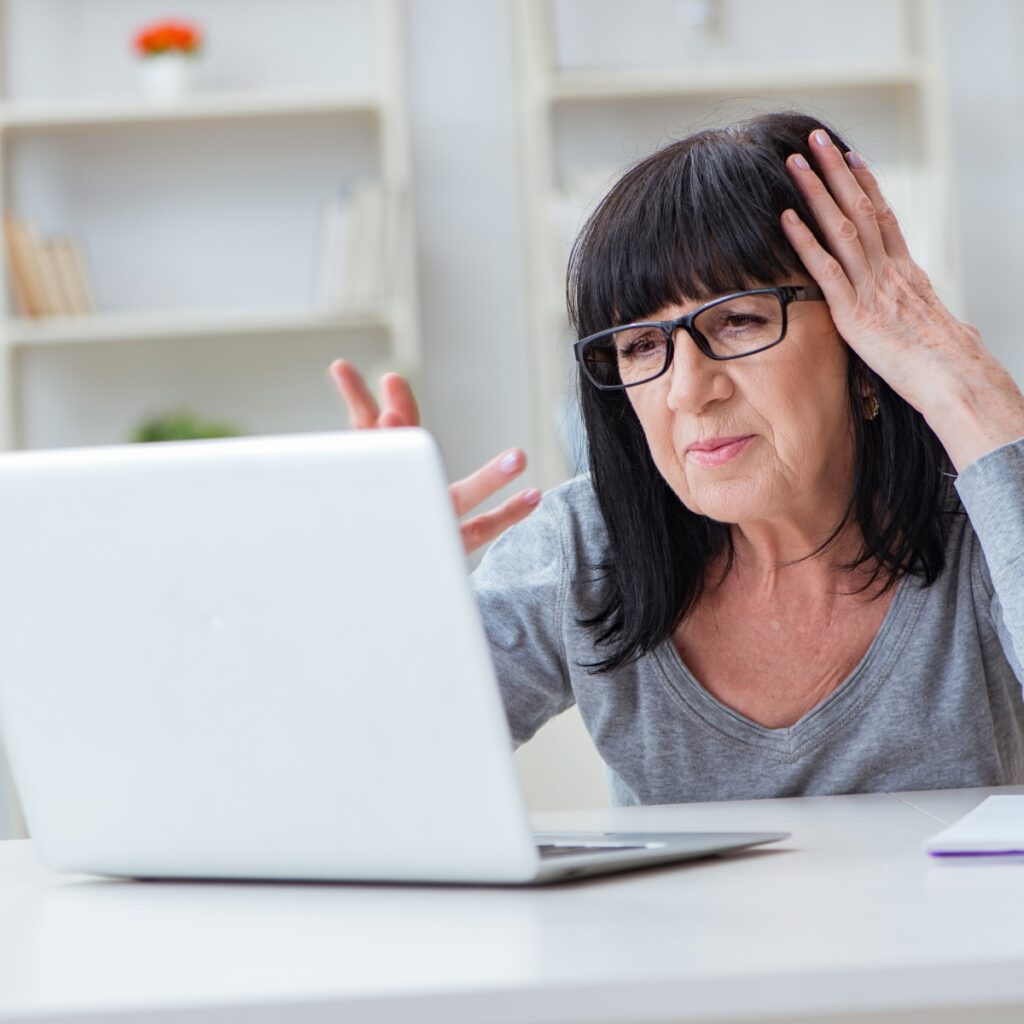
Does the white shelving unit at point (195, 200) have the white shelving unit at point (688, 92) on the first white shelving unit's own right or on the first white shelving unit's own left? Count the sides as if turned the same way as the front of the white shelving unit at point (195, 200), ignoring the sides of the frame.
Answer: on the first white shelving unit's own left

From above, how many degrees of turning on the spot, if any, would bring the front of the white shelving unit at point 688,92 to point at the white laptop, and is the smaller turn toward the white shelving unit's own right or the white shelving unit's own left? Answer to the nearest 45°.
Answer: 0° — it already faces it

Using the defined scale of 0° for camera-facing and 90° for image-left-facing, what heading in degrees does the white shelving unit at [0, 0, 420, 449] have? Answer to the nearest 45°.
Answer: approximately 0°

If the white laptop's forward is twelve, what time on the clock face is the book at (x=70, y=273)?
The book is roughly at 10 o'clock from the white laptop.

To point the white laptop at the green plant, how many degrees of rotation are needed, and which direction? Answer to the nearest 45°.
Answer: approximately 45° to its left

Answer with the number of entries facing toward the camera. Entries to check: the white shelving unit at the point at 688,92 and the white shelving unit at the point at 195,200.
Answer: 2

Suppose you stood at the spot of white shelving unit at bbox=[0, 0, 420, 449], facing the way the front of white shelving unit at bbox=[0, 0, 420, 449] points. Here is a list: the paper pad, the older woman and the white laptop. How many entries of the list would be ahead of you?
3

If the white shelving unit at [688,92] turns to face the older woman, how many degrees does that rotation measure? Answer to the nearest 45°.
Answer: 0° — it already faces them

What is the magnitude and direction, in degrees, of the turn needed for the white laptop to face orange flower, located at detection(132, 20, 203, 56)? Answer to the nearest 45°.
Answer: approximately 45° to its left

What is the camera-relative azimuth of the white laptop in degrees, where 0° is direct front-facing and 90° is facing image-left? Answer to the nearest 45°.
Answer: approximately 225°

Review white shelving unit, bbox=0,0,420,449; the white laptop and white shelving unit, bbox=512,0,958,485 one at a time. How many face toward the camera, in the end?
2
